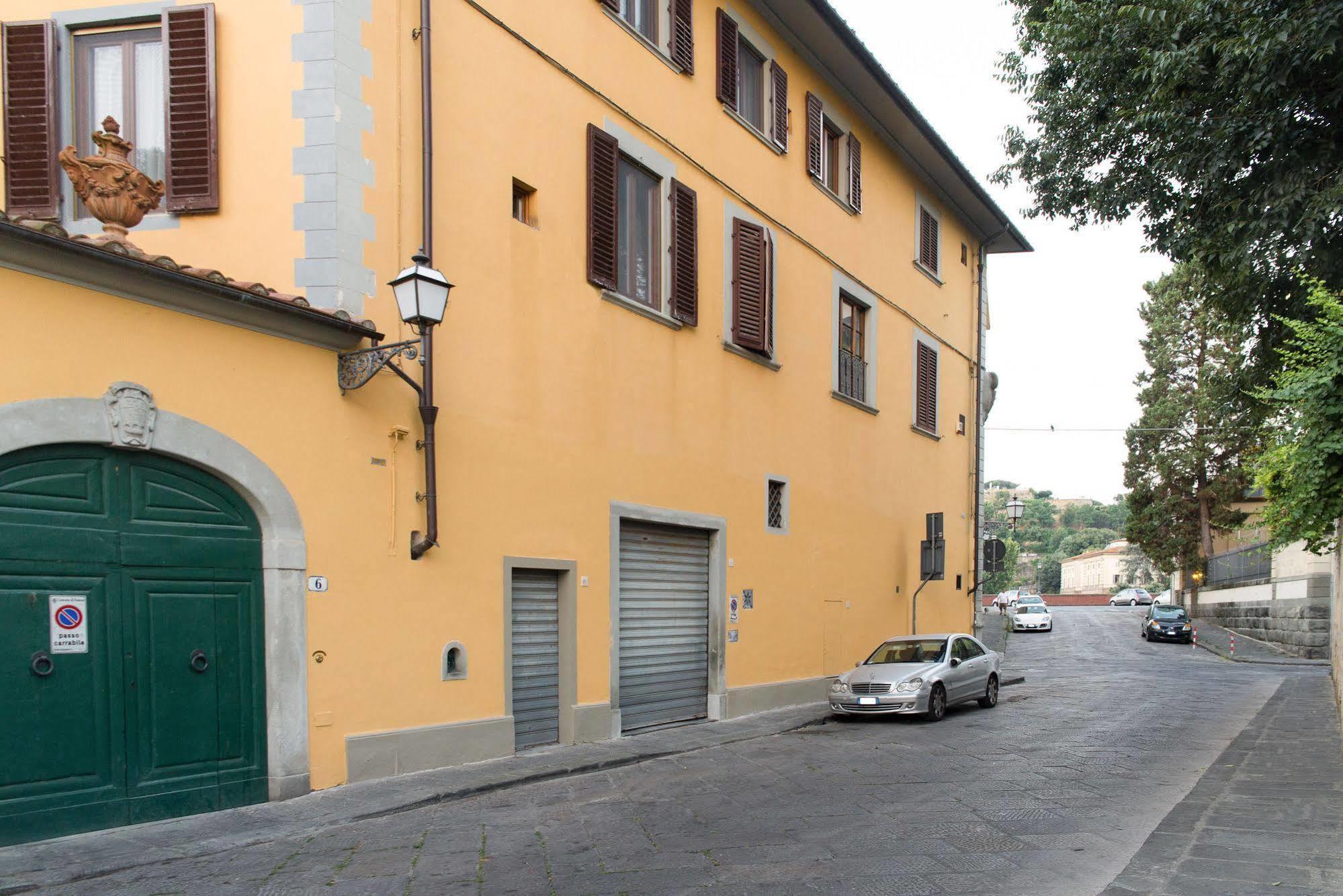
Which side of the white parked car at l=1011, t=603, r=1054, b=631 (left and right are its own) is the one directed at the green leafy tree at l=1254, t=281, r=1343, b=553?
front

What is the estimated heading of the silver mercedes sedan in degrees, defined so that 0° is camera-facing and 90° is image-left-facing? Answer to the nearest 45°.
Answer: approximately 45°

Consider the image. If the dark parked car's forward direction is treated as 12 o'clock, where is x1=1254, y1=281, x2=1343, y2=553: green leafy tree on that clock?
The green leafy tree is roughly at 12 o'clock from the dark parked car.

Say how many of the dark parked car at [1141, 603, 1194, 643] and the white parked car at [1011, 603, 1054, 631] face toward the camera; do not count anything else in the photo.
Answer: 2

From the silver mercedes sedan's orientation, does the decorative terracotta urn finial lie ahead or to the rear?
ahead

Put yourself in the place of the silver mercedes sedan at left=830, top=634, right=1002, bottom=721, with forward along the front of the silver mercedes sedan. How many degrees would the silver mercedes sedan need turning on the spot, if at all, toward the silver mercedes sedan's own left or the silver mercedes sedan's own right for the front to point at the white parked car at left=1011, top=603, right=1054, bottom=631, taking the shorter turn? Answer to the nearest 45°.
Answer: approximately 135° to the silver mercedes sedan's own right

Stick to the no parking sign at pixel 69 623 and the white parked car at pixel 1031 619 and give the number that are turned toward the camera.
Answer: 2

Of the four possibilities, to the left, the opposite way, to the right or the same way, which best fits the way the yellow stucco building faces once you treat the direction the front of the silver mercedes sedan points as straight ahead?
to the left
